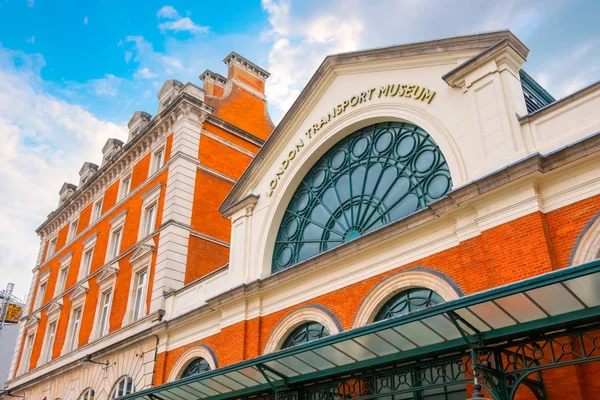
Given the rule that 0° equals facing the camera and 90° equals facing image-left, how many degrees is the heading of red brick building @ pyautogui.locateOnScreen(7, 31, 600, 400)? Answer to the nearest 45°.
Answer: approximately 45°
